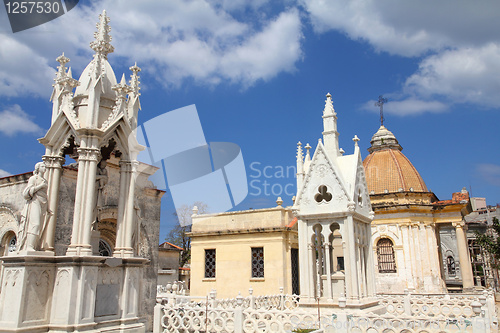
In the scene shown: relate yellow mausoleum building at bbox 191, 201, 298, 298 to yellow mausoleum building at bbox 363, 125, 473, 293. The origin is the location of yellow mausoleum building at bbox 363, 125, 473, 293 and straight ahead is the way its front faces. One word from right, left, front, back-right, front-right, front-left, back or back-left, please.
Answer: back-right

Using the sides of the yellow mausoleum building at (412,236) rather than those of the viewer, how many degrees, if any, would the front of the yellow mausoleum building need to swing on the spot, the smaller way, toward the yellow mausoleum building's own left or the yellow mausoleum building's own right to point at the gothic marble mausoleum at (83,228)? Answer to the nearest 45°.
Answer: approximately 90° to the yellow mausoleum building's own right

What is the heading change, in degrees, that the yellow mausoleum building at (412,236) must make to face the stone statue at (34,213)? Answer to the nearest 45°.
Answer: approximately 90° to its right

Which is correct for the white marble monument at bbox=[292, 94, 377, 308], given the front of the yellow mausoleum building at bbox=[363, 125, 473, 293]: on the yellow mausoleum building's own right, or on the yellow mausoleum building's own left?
on the yellow mausoleum building's own right

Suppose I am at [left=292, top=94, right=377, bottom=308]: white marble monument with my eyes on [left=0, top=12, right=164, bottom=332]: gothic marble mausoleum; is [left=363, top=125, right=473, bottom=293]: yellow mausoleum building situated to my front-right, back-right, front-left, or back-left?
back-right
